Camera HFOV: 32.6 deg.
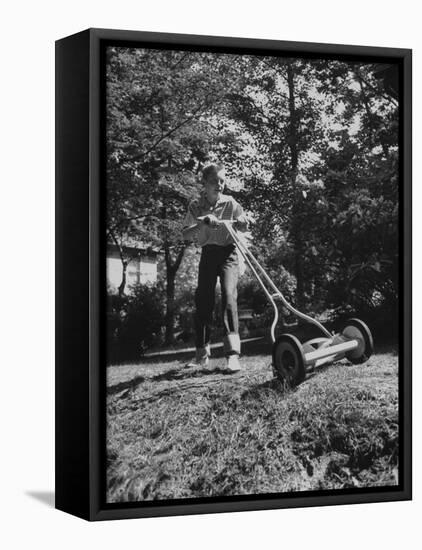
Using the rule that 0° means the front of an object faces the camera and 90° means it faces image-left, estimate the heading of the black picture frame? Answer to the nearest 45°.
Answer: approximately 315°
